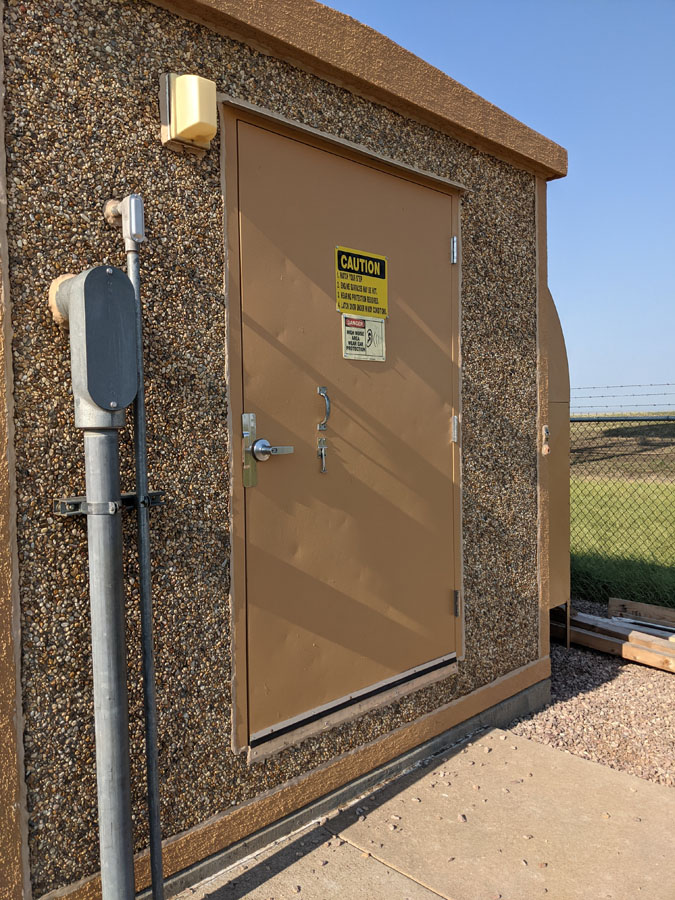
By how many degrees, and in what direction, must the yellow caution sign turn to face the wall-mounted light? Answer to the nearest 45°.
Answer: approximately 90° to its right

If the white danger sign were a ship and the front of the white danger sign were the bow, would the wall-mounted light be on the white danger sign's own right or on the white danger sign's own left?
on the white danger sign's own right

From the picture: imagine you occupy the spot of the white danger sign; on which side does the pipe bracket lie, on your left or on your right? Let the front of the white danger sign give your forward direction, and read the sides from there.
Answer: on your right

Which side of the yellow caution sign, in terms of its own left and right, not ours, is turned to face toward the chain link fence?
left

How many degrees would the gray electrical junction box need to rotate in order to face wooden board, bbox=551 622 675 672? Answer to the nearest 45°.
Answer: approximately 90° to its left

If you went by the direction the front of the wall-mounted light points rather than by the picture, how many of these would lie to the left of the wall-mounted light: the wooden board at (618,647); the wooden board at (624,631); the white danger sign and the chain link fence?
4

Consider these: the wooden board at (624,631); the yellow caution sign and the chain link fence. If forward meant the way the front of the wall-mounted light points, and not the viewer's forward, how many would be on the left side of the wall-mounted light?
3

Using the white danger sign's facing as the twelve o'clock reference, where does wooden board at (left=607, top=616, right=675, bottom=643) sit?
The wooden board is roughly at 9 o'clock from the white danger sign.

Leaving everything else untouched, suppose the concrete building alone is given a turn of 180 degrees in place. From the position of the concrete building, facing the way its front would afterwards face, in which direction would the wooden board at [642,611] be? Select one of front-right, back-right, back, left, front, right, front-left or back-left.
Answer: right

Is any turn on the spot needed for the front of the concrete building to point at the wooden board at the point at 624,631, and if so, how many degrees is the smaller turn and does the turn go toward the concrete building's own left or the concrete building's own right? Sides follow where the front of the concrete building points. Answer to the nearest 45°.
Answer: approximately 90° to the concrete building's own left

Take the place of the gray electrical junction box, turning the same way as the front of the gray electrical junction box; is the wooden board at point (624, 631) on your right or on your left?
on your left

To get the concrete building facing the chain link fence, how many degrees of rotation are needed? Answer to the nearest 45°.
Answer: approximately 90° to its left

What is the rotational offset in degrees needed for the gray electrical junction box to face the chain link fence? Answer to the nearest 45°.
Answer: approximately 90° to its left

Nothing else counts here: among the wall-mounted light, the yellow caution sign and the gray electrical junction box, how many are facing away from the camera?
0

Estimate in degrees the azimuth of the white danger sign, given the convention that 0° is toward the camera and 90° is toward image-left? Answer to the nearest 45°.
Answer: approximately 315°

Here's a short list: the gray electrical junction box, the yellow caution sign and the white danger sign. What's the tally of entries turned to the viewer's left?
0

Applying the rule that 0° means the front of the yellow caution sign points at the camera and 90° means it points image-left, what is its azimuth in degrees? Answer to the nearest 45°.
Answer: approximately 315°
